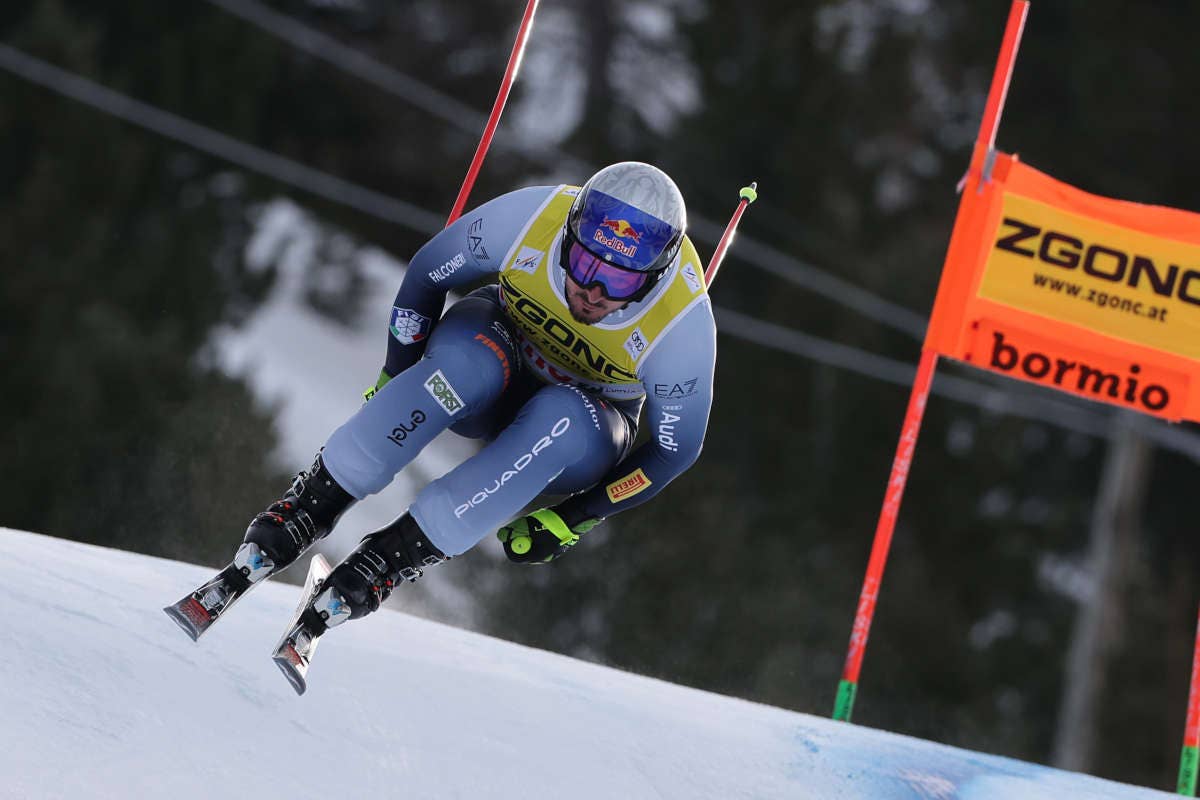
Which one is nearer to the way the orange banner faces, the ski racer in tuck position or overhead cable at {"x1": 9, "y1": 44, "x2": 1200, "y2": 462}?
the ski racer in tuck position

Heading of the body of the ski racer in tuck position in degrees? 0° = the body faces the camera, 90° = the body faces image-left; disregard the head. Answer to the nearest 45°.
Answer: approximately 0°

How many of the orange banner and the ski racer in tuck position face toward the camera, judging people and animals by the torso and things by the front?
2

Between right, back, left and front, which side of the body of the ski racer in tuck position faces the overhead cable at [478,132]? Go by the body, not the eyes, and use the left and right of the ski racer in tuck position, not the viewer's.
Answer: back

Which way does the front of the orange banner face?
toward the camera

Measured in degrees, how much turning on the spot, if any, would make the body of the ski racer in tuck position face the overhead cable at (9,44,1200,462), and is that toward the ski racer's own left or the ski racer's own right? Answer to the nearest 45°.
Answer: approximately 180°

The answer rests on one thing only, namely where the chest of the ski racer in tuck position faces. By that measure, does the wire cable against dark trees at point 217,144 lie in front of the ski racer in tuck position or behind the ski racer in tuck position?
behind
